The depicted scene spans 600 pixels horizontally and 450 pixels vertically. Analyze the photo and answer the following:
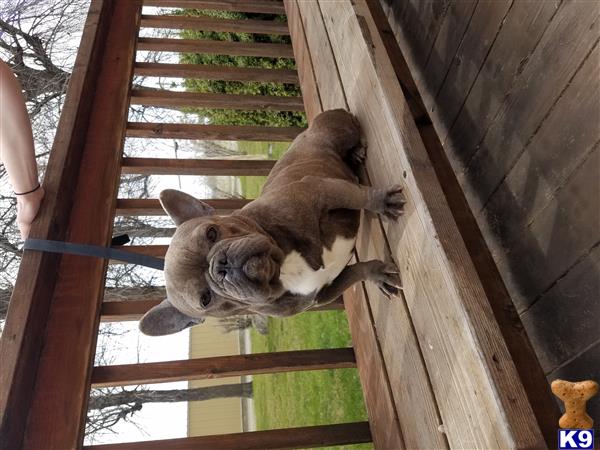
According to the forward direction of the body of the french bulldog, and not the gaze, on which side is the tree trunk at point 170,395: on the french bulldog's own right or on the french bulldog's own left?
on the french bulldog's own right

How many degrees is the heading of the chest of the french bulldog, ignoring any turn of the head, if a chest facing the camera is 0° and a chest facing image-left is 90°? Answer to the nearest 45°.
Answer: approximately 45°
